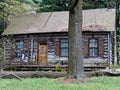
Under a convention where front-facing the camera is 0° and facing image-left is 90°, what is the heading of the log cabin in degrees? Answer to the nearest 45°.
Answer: approximately 0°
